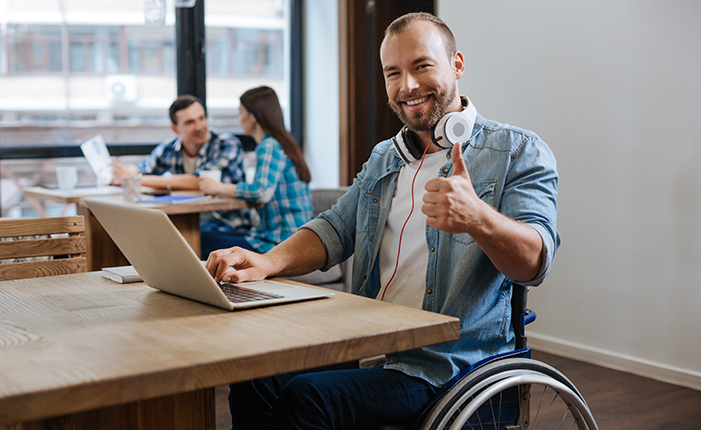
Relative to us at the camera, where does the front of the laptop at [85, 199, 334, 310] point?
facing away from the viewer and to the right of the viewer

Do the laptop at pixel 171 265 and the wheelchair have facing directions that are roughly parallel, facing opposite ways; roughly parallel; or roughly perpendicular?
roughly parallel, facing opposite ways

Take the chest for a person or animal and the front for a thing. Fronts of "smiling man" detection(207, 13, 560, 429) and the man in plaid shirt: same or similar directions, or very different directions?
same or similar directions

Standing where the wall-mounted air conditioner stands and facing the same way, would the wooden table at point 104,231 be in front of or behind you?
in front

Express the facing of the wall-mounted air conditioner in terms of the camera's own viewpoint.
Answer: facing the viewer

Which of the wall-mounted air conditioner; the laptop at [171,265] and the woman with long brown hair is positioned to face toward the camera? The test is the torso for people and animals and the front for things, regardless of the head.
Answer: the wall-mounted air conditioner

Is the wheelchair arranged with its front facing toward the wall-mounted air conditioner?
no

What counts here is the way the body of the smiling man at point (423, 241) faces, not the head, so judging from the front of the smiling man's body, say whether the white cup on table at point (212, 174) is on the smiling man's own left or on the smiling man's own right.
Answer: on the smiling man's own right

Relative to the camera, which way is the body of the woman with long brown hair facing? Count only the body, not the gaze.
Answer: to the viewer's left

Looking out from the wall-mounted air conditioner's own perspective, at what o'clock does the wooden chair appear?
The wooden chair is roughly at 12 o'clock from the wall-mounted air conditioner.

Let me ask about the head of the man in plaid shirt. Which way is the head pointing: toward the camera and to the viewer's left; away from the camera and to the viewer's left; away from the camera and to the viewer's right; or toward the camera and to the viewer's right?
toward the camera and to the viewer's right
